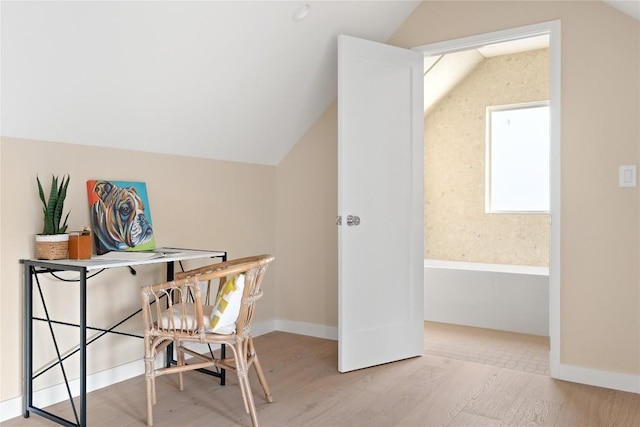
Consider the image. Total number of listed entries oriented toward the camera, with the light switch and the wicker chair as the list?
1

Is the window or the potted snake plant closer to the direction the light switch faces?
the potted snake plant

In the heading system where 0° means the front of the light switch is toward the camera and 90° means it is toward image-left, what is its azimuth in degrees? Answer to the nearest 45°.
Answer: approximately 0°

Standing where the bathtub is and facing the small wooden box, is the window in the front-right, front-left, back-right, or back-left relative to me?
back-right

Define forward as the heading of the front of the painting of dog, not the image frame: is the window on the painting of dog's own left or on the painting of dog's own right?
on the painting of dog's own left

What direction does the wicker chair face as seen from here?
to the viewer's left

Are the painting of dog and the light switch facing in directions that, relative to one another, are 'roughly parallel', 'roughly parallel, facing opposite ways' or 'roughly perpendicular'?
roughly perpendicular
